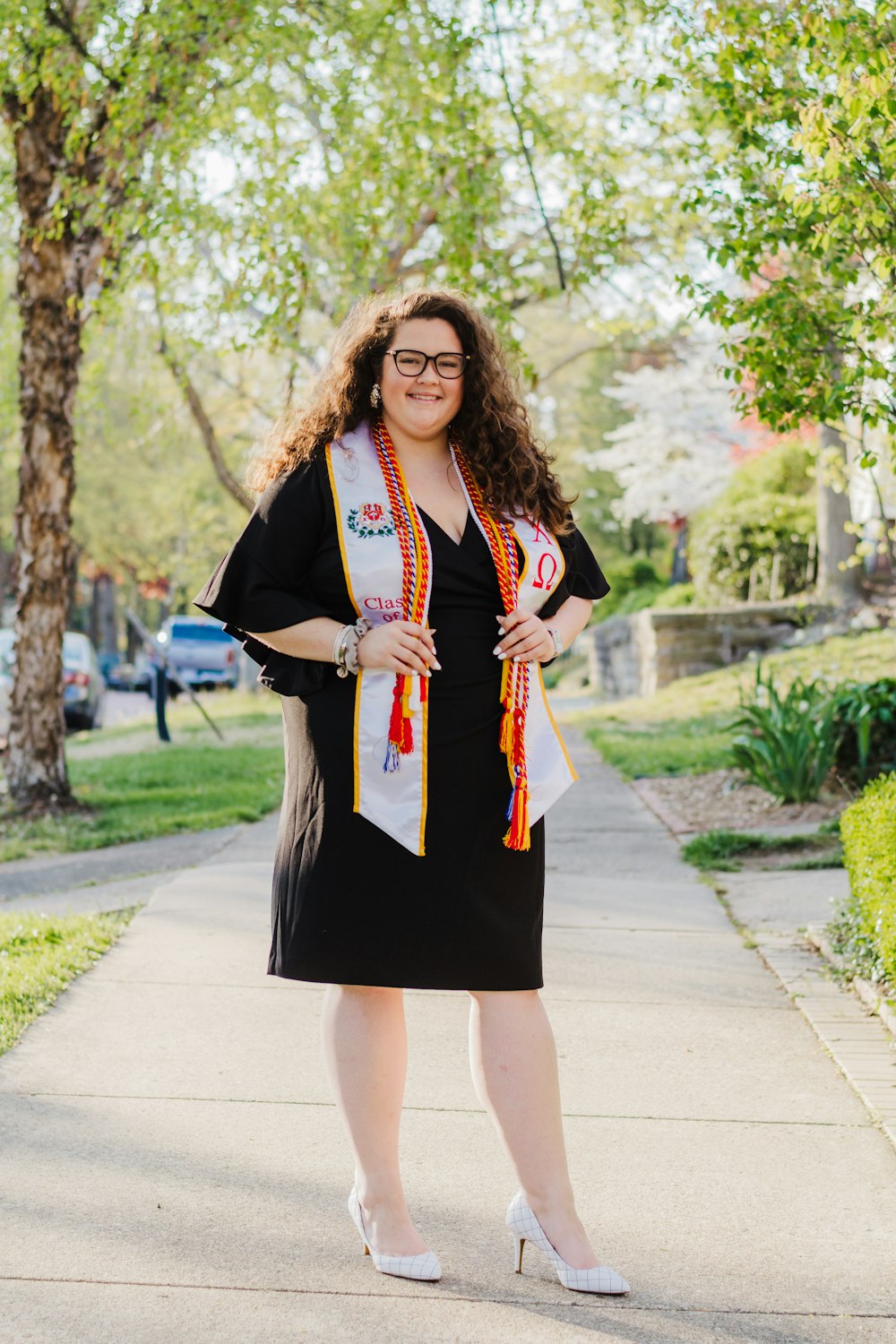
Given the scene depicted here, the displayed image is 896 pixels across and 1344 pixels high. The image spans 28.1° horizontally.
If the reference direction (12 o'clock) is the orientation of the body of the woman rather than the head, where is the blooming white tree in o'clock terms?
The blooming white tree is roughly at 8 o'clock from the woman.

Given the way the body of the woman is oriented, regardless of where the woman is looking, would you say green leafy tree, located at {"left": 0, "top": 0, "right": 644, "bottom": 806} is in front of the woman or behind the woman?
behind

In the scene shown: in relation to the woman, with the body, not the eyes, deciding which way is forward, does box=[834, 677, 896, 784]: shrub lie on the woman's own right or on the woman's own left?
on the woman's own left

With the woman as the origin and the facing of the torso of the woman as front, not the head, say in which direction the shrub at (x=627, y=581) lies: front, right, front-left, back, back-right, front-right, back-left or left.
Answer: back-left

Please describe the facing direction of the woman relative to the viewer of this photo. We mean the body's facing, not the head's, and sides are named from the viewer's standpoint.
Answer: facing the viewer and to the right of the viewer

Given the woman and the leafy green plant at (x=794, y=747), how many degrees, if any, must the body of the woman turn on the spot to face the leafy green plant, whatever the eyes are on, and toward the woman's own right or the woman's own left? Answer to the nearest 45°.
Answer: approximately 135° to the woman's own left
